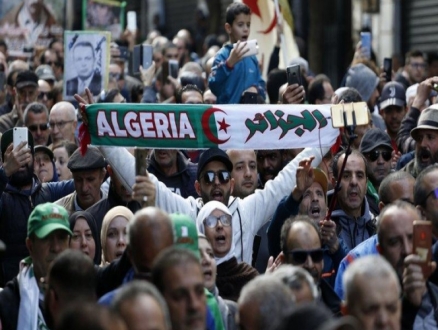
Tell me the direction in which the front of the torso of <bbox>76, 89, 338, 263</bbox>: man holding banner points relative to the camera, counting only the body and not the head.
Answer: toward the camera

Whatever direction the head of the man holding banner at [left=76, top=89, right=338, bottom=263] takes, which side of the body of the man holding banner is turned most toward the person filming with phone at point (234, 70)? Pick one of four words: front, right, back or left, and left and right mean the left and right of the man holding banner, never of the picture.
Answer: back

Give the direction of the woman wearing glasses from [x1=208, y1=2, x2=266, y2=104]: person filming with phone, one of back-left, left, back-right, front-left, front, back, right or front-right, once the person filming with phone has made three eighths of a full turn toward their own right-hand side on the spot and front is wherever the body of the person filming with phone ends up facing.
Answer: left

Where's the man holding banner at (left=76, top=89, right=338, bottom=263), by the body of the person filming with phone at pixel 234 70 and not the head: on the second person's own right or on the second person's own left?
on the second person's own right

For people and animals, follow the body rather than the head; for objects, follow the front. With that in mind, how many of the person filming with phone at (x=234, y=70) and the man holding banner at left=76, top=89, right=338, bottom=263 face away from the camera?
0

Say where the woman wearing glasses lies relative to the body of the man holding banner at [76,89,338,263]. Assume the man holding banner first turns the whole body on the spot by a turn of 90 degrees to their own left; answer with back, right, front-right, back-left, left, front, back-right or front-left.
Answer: right

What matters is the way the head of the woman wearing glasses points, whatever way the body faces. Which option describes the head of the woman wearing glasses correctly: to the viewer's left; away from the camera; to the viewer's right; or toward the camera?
toward the camera

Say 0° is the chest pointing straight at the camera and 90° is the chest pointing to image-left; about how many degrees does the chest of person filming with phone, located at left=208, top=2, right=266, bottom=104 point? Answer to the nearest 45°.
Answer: approximately 315°

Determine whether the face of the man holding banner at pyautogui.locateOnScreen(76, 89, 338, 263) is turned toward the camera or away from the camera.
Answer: toward the camera
